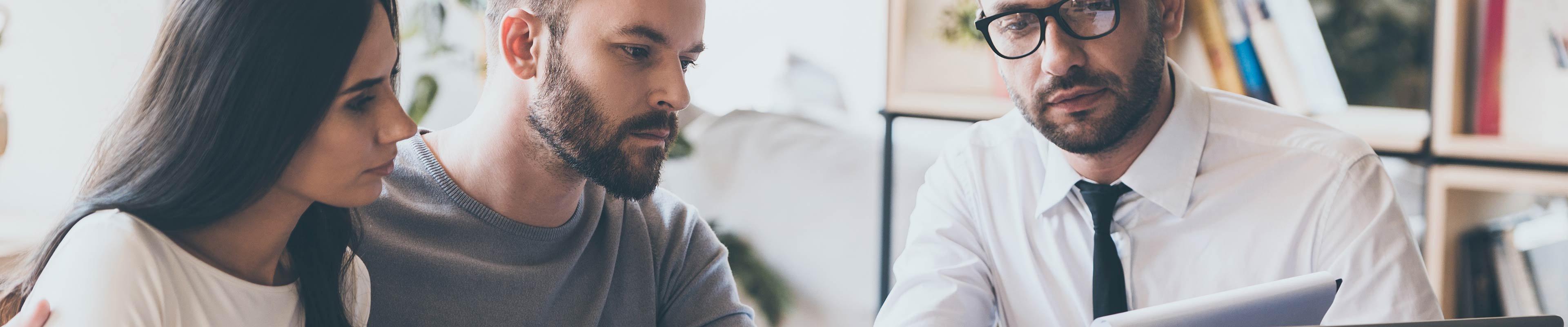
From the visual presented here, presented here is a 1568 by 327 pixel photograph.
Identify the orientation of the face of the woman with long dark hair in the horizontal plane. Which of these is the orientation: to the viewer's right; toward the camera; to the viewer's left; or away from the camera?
to the viewer's right

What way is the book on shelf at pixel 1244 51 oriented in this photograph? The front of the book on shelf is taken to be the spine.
toward the camera

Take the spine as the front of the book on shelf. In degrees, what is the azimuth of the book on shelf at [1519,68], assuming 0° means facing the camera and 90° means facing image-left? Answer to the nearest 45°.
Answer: approximately 0°

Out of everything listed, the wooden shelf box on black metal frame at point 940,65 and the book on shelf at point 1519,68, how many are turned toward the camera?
2

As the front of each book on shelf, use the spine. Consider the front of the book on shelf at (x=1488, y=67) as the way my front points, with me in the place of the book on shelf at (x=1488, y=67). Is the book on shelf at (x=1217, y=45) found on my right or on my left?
on my right

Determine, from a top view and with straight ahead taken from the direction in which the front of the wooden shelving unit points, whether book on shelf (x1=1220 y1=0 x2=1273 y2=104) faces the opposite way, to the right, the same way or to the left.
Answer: the same way

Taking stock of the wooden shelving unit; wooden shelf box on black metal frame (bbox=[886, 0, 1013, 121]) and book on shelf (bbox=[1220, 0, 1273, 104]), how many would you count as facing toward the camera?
3

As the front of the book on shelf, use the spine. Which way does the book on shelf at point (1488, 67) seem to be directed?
toward the camera

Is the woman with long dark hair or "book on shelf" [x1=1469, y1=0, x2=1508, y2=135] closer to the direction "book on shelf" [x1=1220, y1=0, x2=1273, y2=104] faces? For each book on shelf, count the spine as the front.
the woman with long dark hair
